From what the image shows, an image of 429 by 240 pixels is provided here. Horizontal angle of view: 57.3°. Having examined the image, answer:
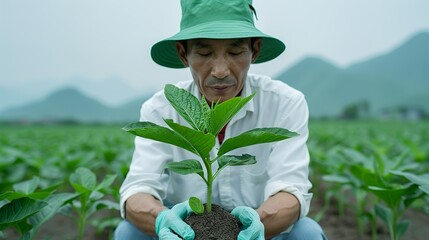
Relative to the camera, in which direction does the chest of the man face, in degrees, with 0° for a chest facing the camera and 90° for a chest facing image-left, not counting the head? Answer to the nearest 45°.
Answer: approximately 0°
